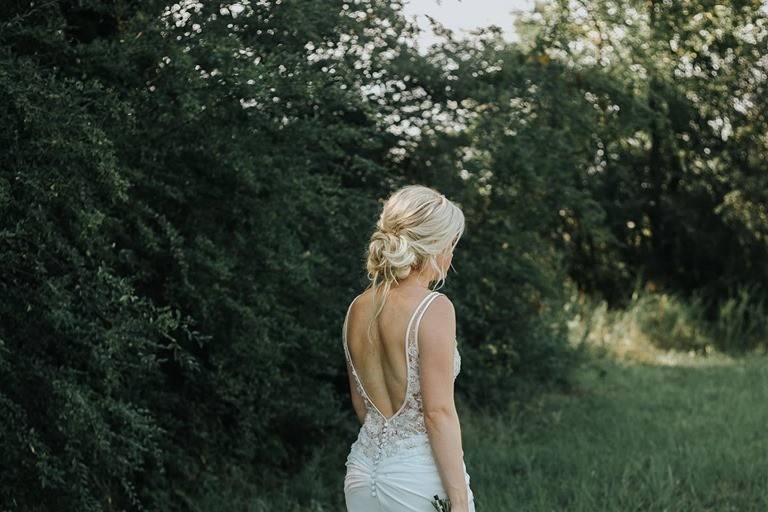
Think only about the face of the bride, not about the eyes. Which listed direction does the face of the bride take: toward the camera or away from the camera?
away from the camera

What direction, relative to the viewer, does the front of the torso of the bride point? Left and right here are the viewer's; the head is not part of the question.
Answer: facing away from the viewer and to the right of the viewer
